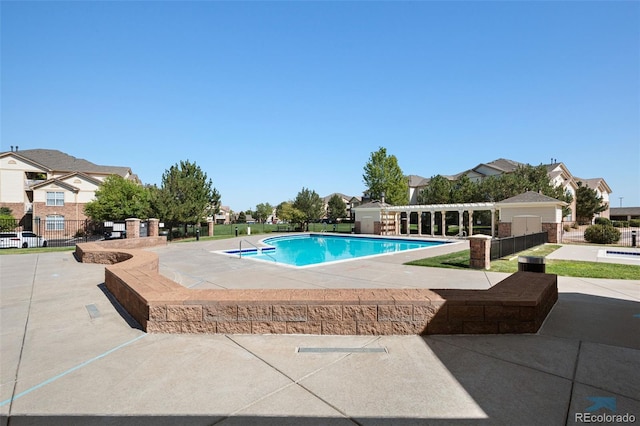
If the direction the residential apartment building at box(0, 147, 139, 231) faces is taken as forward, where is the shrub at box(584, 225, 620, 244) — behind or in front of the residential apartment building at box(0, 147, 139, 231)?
in front

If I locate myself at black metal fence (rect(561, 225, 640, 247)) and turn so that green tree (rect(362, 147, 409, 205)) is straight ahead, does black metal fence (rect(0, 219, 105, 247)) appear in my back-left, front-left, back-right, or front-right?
front-left

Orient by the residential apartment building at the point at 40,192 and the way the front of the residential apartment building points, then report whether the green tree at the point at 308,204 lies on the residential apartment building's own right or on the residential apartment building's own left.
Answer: on the residential apartment building's own left

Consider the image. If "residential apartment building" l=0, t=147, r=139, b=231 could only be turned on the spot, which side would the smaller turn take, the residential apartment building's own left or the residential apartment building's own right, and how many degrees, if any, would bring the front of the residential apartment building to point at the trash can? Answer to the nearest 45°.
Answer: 0° — it already faces it

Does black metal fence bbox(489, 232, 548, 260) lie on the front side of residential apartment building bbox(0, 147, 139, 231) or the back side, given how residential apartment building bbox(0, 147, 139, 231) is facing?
on the front side

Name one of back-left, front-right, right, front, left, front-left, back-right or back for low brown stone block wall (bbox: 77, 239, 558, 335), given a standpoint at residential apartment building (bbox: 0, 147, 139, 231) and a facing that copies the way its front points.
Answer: front

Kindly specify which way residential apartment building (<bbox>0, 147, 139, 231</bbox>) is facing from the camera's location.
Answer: facing the viewer

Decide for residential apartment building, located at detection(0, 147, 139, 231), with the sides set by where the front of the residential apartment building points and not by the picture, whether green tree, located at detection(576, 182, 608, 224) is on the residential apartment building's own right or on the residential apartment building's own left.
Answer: on the residential apartment building's own left

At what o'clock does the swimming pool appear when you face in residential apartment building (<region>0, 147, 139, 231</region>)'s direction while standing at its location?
The swimming pool is roughly at 11 o'clock from the residential apartment building.

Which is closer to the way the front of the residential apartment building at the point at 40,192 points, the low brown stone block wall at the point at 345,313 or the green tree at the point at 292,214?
the low brown stone block wall

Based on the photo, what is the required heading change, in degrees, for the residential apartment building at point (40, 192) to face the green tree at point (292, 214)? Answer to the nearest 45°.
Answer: approximately 45° to its left

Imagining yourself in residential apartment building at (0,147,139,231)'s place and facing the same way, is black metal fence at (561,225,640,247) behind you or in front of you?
in front

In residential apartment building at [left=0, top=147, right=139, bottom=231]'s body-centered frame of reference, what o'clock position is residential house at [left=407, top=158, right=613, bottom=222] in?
residential house at [left=407, top=158, right=613, bottom=222] is roughly at 10 o'clock from residential apartment building at [left=0, top=147, right=139, bottom=231].
